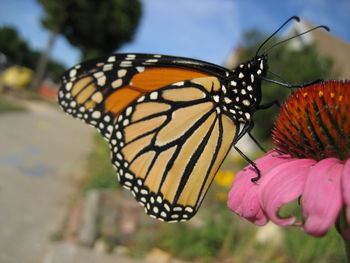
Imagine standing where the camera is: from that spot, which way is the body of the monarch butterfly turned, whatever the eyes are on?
to the viewer's right

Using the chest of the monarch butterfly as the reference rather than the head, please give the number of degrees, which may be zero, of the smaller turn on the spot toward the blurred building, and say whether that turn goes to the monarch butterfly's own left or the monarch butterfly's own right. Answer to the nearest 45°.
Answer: approximately 90° to the monarch butterfly's own left
